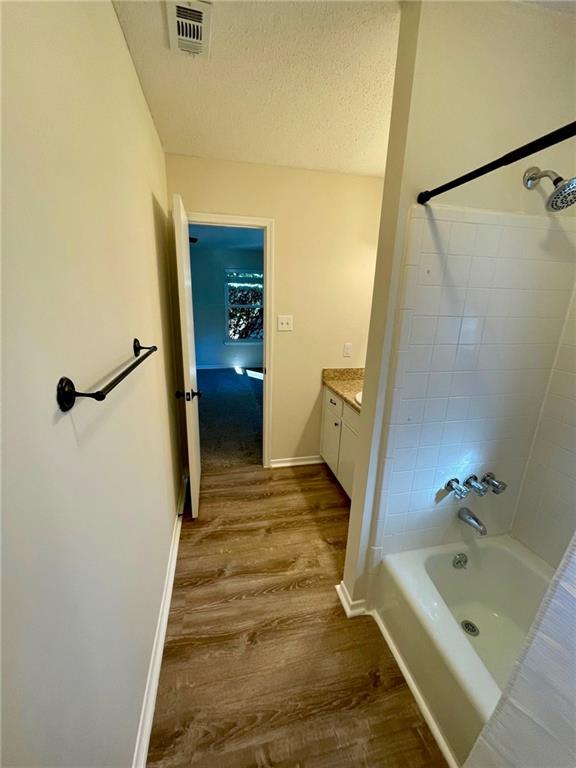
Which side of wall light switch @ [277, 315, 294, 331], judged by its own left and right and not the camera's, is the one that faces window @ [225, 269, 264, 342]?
back

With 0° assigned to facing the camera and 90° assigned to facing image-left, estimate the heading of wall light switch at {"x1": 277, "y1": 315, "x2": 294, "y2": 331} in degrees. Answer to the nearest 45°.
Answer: approximately 0°

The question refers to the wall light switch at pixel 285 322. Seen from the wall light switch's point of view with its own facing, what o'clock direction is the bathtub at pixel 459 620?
The bathtub is roughly at 11 o'clock from the wall light switch.

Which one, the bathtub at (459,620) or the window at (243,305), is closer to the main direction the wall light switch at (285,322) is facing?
the bathtub

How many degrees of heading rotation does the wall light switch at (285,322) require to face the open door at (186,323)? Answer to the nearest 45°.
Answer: approximately 45° to its right

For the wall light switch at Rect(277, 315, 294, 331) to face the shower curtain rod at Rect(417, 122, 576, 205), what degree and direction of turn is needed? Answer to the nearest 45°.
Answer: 0° — it already faces it

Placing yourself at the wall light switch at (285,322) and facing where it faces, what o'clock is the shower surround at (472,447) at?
The shower surround is roughly at 11 o'clock from the wall light switch.
